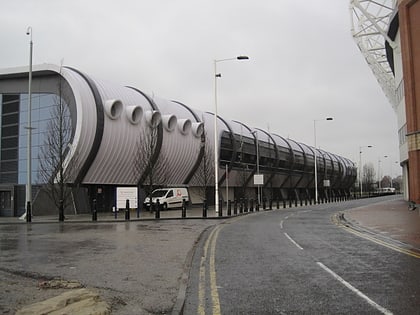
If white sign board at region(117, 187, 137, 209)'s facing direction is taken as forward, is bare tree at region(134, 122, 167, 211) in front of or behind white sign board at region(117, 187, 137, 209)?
behind

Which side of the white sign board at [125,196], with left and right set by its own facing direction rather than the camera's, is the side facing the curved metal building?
back

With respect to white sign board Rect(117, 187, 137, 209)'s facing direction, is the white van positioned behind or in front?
behind

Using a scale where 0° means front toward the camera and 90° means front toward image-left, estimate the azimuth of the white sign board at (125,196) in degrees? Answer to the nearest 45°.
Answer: approximately 0°
